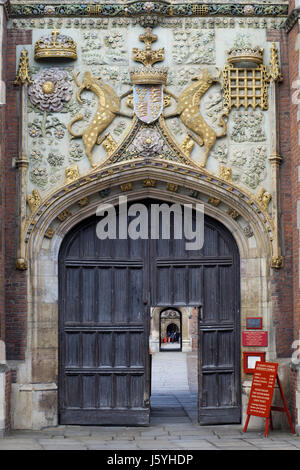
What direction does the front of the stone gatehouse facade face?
toward the camera

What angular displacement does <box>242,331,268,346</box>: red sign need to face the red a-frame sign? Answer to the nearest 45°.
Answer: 0° — it already faces it

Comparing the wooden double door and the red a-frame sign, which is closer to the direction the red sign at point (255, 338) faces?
the red a-frame sign

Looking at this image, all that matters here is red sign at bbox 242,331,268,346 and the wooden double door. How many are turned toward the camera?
2

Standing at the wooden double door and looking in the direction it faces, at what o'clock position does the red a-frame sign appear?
The red a-frame sign is roughly at 10 o'clock from the wooden double door.

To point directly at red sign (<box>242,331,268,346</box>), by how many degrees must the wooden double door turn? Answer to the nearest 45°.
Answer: approximately 90° to its left

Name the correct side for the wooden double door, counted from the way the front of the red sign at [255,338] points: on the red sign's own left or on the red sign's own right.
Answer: on the red sign's own right

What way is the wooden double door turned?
toward the camera
